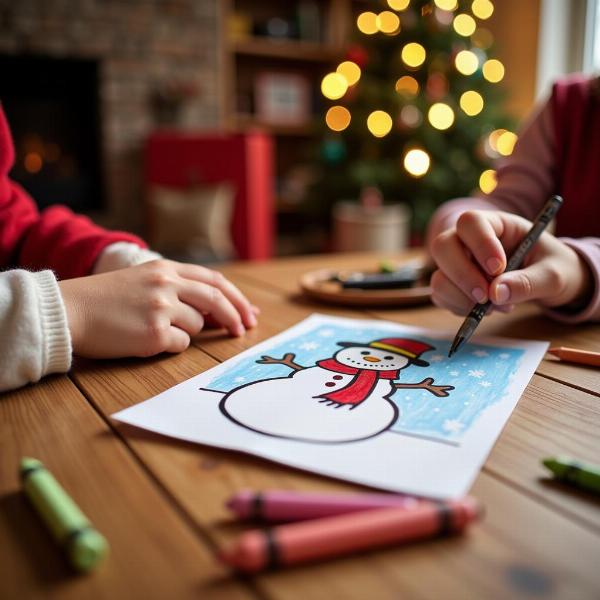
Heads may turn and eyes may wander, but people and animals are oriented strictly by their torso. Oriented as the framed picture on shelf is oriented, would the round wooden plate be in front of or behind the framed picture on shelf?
in front

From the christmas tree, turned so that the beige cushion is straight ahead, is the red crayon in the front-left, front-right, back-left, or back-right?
front-left

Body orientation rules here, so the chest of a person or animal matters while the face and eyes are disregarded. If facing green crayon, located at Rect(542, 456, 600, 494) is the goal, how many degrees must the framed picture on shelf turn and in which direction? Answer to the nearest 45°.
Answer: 0° — it already faces it

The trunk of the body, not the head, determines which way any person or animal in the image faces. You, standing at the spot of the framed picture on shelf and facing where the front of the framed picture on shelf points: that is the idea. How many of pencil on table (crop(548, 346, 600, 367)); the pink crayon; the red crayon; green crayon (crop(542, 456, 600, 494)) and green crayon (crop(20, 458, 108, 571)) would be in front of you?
5

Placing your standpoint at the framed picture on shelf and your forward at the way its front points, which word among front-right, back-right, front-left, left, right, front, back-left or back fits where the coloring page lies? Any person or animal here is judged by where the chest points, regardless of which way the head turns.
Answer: front

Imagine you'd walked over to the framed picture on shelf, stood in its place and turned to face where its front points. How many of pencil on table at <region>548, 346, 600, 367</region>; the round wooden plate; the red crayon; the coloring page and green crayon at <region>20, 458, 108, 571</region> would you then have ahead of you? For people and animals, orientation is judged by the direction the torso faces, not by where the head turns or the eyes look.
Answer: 5

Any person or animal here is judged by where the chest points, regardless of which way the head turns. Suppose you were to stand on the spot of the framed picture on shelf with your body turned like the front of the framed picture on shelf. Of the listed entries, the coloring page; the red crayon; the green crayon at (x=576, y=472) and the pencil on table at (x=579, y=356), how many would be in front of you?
4

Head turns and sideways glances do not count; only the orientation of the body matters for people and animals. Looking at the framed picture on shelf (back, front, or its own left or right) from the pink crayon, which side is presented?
front

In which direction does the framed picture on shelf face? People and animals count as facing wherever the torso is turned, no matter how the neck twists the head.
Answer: toward the camera

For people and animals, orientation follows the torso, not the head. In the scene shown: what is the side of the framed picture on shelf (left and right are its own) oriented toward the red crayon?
front

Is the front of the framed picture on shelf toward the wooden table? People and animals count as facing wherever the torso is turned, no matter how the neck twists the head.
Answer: yes

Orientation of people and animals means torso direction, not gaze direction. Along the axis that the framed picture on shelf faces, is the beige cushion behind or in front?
in front

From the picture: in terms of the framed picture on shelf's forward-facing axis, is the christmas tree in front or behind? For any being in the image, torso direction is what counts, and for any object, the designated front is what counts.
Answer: in front

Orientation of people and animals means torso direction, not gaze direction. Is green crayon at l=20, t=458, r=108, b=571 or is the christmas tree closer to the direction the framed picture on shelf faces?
the green crayon
